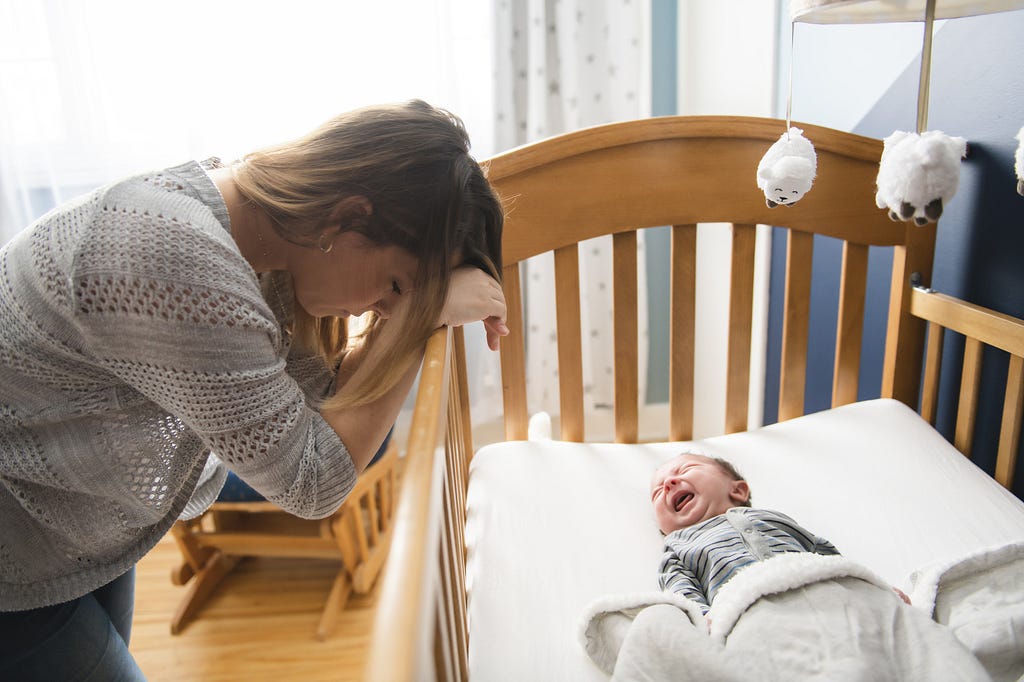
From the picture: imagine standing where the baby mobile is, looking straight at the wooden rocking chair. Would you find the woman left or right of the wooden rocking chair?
left

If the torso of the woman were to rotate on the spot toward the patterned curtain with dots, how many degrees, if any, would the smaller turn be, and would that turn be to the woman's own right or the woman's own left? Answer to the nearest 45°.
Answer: approximately 45° to the woman's own left

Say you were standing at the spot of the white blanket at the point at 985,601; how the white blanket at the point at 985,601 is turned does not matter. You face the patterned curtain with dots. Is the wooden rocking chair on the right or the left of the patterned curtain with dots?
left

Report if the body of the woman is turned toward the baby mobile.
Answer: yes

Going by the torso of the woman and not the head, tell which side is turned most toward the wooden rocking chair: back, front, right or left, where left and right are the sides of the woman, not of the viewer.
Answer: left

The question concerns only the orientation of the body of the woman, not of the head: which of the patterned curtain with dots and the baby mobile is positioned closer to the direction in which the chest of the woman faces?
the baby mobile

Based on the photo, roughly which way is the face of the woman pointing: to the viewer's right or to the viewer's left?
to the viewer's right

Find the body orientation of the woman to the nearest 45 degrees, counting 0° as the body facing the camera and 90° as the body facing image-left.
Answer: approximately 270°
